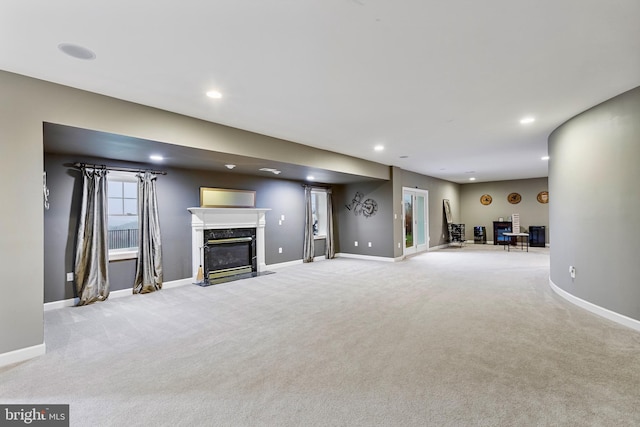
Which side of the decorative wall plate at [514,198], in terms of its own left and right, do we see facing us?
front

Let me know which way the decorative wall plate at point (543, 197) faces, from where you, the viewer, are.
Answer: facing the viewer

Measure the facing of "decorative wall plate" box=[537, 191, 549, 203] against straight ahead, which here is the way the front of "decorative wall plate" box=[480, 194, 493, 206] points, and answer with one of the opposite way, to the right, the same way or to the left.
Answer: the same way

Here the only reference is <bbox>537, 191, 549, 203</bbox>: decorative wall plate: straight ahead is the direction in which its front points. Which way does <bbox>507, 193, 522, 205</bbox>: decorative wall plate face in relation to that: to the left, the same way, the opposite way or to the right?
the same way

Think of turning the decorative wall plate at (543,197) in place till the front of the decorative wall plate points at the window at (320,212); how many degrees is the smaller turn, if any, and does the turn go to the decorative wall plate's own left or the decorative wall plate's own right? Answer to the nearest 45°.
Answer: approximately 45° to the decorative wall plate's own right

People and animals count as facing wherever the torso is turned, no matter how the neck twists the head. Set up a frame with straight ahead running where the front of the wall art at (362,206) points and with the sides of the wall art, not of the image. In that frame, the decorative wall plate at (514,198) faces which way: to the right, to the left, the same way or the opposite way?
the same way

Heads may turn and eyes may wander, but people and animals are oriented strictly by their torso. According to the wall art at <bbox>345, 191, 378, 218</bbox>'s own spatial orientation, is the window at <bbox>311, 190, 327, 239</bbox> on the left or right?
on its right

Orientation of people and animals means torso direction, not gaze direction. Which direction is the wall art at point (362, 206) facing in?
toward the camera

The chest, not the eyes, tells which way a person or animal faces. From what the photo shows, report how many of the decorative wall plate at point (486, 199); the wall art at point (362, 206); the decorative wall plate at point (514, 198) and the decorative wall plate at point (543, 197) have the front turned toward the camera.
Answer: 4

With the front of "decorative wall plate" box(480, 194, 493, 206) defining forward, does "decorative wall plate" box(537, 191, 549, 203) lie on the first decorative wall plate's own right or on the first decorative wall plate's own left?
on the first decorative wall plate's own left

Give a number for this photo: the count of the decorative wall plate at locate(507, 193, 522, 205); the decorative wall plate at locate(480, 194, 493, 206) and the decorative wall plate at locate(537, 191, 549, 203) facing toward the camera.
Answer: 3

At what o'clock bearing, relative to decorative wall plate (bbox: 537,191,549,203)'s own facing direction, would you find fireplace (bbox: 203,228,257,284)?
The fireplace is roughly at 1 o'clock from the decorative wall plate.

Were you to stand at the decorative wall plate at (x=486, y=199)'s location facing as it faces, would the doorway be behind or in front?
in front

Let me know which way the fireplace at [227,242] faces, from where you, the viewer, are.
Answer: facing the viewer and to the right of the viewer
